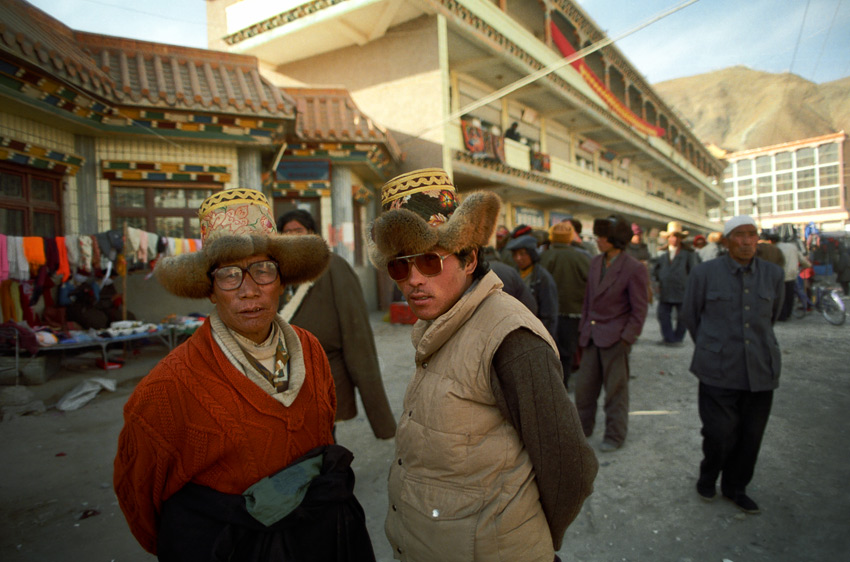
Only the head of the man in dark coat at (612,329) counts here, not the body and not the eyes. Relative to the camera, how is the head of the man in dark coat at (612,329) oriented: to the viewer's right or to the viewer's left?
to the viewer's left

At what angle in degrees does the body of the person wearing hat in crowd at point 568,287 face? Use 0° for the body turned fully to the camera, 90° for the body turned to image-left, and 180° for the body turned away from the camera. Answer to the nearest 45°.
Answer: approximately 180°

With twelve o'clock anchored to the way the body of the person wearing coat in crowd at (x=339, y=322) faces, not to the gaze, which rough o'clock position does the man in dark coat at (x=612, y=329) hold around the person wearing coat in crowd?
The man in dark coat is roughly at 7 o'clock from the person wearing coat in crowd.

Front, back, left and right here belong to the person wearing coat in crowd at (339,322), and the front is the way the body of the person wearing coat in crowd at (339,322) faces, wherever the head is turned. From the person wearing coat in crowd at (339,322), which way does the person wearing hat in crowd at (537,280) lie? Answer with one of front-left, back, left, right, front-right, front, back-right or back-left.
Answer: back

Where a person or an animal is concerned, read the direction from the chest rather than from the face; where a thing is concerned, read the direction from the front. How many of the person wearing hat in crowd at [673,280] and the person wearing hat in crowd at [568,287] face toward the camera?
1

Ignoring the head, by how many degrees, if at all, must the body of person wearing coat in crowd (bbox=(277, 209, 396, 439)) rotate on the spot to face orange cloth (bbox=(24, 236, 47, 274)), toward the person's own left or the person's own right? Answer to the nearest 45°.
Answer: approximately 90° to the person's own right
